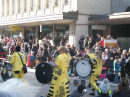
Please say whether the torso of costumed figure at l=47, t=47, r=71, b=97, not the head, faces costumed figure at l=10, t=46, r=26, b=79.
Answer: yes

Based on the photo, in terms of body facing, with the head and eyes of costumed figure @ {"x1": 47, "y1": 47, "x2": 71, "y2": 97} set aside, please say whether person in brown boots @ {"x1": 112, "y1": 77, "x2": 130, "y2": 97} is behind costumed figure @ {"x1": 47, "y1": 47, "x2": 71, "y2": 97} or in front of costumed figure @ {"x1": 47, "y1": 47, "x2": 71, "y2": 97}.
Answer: behind

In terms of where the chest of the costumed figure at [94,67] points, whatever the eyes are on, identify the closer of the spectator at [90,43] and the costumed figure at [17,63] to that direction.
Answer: the costumed figure

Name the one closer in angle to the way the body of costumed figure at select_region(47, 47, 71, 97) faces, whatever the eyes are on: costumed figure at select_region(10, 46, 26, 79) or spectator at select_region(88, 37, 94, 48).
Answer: the costumed figure

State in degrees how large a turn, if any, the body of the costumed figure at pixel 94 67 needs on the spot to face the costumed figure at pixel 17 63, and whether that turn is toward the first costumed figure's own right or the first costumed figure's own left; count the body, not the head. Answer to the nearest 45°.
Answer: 0° — they already face them

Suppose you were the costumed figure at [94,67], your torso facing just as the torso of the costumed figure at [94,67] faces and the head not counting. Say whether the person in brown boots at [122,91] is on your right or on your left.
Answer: on your left

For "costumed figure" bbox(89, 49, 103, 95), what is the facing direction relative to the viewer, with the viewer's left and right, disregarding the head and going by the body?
facing to the left of the viewer
